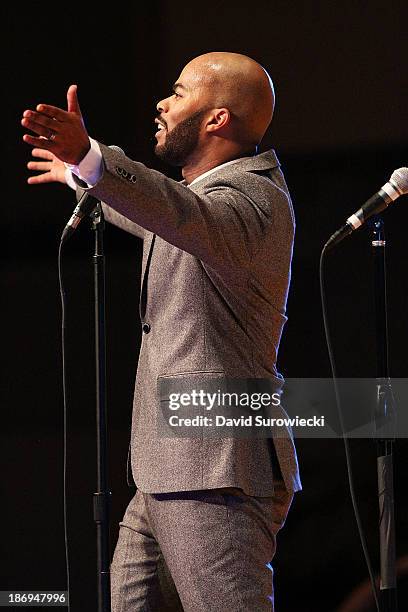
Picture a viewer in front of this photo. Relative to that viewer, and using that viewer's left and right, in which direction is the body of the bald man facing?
facing to the left of the viewer

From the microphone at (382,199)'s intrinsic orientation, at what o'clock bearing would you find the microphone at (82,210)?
the microphone at (82,210) is roughly at 6 o'clock from the microphone at (382,199).

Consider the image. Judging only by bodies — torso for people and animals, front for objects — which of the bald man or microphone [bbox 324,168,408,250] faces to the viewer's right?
the microphone

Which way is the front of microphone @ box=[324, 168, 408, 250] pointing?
to the viewer's right

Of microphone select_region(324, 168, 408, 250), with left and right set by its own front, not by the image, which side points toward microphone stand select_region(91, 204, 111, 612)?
back

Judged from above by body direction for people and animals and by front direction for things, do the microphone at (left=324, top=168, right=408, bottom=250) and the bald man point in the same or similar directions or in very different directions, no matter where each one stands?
very different directions

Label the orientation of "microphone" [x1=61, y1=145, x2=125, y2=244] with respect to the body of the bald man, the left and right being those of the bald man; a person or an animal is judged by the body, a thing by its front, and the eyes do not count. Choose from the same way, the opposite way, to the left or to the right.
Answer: the opposite way

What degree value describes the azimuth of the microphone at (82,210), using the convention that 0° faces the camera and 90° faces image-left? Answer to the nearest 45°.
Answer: approximately 270°

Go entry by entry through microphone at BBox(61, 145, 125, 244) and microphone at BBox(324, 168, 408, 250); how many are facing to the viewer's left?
0

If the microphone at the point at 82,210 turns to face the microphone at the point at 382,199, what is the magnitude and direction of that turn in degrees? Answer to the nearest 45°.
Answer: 0° — it already faces it

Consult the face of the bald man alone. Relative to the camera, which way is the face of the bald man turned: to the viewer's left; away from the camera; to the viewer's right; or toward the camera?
to the viewer's left
